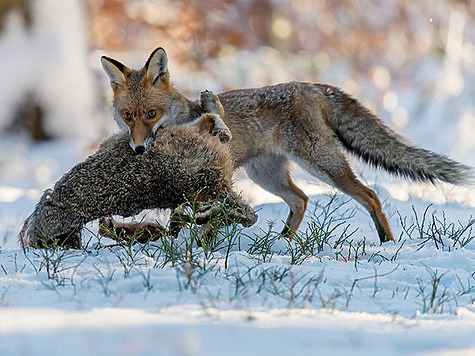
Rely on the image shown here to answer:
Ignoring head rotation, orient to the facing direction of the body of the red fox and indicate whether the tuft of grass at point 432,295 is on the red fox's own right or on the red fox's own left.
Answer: on the red fox's own left

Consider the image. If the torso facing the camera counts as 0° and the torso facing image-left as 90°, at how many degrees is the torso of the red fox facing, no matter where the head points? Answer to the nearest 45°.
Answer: approximately 90°
